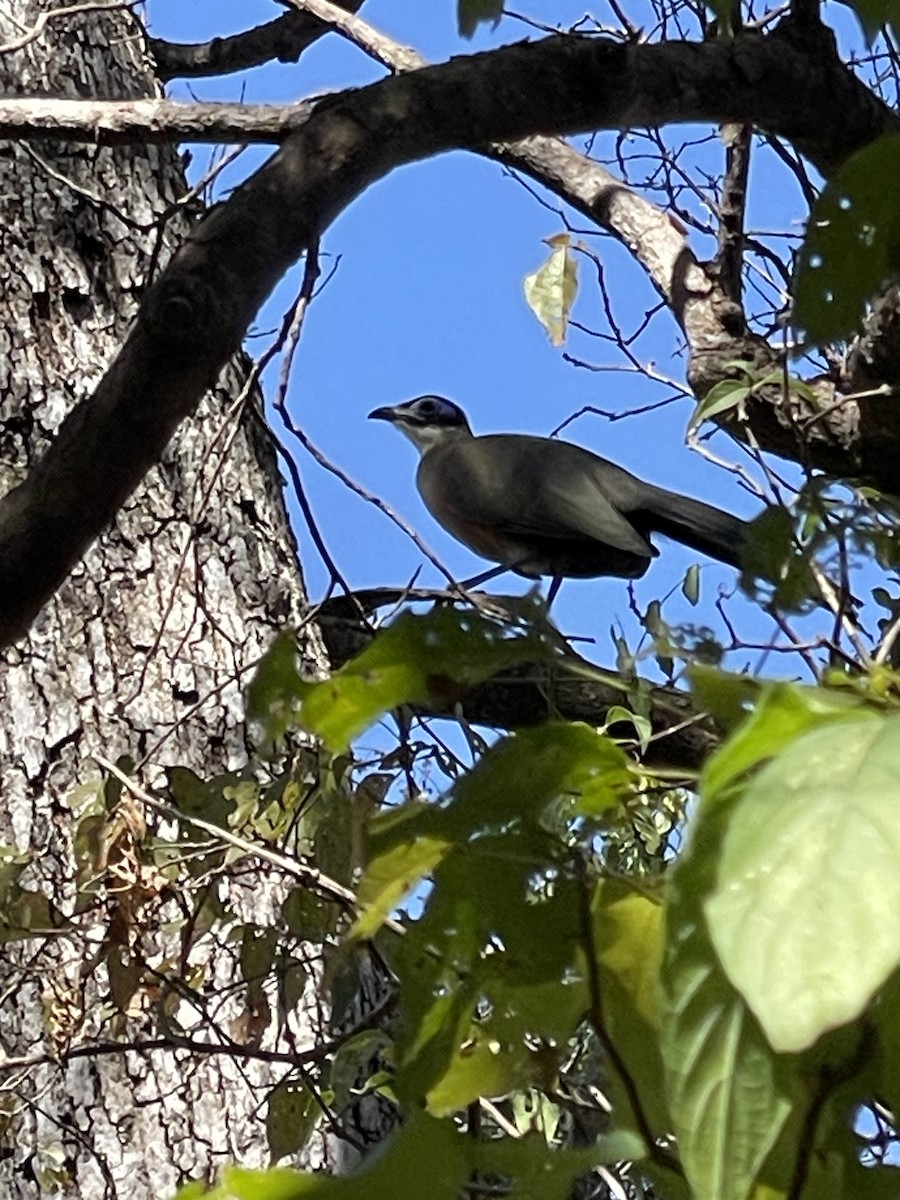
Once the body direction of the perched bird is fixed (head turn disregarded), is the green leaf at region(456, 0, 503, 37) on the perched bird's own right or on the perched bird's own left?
on the perched bird's own left

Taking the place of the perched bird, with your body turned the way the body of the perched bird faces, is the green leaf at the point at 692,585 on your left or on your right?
on your left

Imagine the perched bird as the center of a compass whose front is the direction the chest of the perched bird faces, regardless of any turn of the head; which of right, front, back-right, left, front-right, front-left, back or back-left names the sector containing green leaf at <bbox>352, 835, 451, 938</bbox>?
left

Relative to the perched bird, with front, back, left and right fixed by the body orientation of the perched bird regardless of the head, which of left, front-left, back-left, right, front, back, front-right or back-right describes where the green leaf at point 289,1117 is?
left

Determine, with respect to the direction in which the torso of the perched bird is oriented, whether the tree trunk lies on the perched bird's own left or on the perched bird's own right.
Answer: on the perched bird's own left

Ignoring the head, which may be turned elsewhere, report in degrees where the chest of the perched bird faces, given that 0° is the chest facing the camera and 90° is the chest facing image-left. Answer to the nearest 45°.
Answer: approximately 90°

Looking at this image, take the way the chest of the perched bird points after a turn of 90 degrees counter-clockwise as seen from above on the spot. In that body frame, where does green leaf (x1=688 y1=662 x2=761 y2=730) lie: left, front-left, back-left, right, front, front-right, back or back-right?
front
